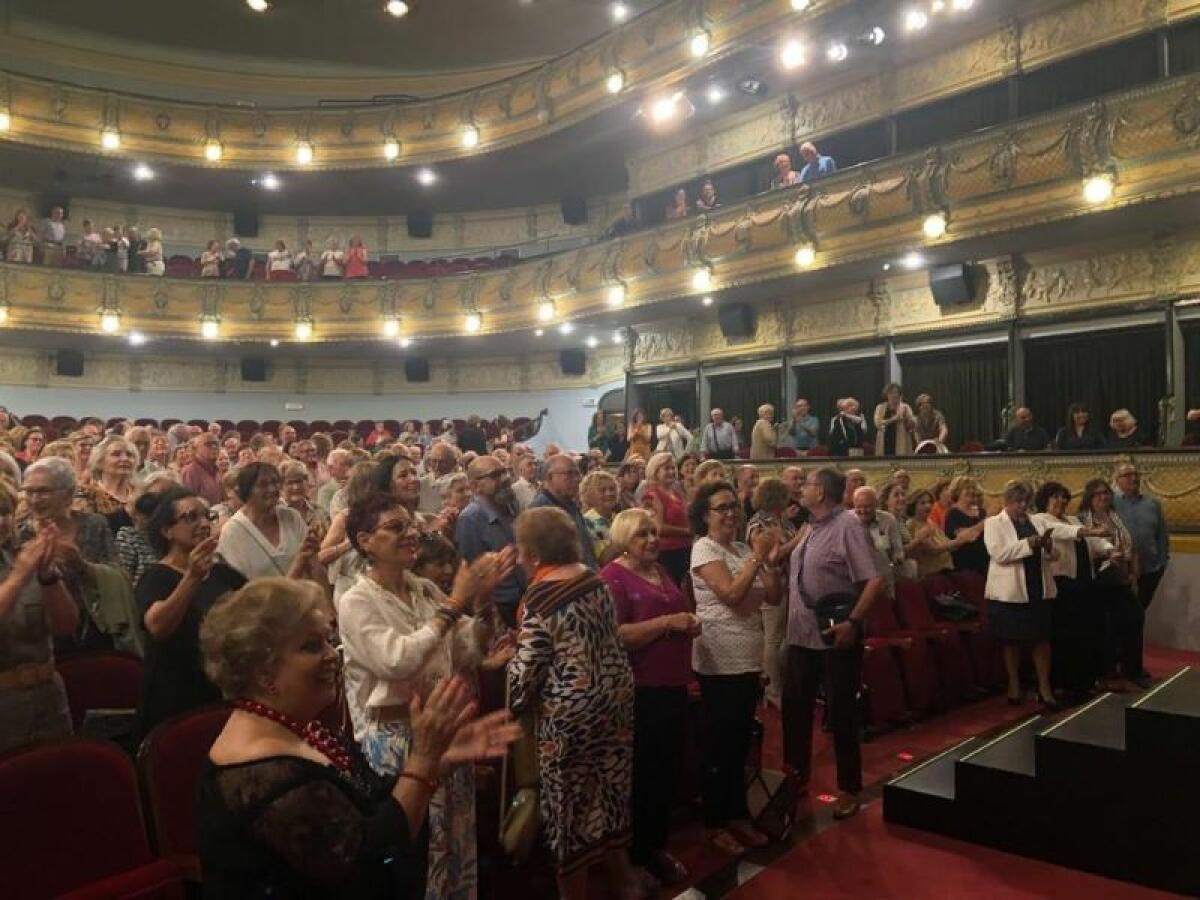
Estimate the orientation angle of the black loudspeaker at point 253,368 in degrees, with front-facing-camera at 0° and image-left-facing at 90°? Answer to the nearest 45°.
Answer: approximately 0°

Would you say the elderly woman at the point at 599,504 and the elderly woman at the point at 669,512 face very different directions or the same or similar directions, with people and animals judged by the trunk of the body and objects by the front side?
same or similar directions

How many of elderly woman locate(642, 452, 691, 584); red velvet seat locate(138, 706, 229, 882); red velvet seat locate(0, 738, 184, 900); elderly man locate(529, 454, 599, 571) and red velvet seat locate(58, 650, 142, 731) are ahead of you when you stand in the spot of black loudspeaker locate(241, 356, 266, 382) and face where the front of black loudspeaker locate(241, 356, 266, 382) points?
5

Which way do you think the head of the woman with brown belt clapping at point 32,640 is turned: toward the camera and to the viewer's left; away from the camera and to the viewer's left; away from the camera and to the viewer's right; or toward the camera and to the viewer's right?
toward the camera and to the viewer's right

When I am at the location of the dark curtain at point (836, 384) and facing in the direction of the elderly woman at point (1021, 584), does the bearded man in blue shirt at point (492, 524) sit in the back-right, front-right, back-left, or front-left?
front-right

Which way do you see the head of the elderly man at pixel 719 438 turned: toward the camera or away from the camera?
toward the camera

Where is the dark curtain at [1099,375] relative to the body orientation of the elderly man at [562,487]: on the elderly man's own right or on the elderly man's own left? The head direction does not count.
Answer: on the elderly man's own left

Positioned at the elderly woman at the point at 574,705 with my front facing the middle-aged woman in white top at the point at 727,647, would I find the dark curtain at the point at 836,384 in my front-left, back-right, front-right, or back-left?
front-left

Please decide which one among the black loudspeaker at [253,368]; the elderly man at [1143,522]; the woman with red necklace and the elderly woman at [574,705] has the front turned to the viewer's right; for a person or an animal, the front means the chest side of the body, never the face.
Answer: the woman with red necklace

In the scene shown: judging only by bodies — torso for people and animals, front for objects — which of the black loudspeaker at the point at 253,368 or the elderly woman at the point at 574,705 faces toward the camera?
the black loudspeaker

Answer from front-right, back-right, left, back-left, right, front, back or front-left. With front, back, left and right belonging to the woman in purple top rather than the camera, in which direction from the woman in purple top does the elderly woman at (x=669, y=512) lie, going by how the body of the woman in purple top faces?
back-left

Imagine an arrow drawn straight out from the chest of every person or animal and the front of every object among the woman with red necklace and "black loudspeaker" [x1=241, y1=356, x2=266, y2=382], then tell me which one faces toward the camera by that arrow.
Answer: the black loudspeaker

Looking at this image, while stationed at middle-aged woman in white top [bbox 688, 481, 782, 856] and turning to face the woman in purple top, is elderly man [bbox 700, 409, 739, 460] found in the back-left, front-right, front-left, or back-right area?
back-right

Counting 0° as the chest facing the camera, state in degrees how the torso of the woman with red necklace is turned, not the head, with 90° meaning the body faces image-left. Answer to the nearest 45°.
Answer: approximately 270°

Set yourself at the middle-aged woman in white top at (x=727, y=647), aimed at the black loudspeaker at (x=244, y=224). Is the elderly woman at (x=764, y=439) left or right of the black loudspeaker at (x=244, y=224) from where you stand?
right

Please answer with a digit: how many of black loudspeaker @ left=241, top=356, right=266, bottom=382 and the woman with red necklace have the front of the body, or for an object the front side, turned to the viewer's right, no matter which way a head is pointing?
1

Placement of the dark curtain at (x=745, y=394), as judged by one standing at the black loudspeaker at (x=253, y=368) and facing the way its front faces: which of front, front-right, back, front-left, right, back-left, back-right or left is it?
front-left

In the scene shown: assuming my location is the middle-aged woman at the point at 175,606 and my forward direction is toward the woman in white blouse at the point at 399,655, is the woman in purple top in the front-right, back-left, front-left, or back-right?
front-left

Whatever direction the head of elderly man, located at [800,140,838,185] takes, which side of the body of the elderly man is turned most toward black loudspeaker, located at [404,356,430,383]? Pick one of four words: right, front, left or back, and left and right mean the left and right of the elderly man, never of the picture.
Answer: right

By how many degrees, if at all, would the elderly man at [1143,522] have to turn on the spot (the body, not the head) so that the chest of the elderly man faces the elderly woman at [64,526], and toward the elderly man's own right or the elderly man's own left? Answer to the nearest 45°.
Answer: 0° — they already face them

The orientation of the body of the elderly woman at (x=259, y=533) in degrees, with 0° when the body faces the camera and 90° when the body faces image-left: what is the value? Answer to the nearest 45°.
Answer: approximately 315°

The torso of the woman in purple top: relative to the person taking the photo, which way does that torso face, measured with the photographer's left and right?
facing the viewer and to the right of the viewer

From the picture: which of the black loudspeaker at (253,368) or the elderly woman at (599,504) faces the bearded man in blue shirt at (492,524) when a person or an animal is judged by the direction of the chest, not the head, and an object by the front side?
the black loudspeaker
